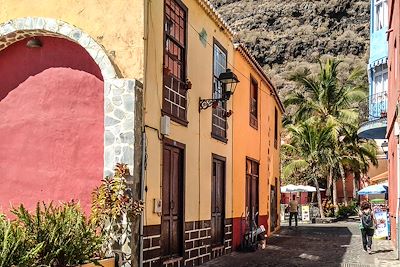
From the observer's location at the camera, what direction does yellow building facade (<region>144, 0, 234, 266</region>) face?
facing the viewer and to the right of the viewer

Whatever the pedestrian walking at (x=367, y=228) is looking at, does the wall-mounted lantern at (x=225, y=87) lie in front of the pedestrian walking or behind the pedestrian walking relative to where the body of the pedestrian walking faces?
behind

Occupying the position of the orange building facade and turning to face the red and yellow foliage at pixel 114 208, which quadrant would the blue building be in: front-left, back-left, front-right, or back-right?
back-left

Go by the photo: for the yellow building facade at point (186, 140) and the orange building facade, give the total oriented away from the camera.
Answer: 0

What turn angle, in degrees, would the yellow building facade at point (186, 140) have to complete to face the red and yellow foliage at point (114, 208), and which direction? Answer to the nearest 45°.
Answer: approximately 45° to its right

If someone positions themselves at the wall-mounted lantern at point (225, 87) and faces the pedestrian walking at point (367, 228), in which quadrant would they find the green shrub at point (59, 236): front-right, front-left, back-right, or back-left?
back-right

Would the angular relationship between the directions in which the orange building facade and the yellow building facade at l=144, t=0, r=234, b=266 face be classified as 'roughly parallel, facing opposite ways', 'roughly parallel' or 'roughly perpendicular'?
roughly parallel

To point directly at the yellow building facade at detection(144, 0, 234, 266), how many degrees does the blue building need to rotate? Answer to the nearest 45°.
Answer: approximately 45° to its left

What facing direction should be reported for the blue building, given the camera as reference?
facing the viewer and to the left of the viewer

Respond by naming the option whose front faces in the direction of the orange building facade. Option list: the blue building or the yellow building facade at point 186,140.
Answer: the blue building
